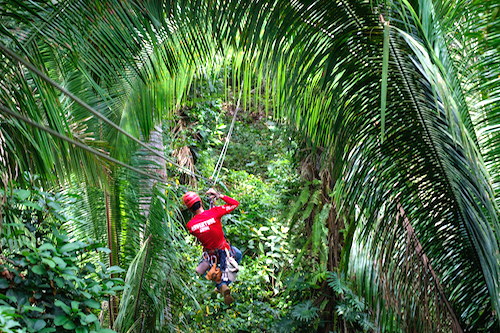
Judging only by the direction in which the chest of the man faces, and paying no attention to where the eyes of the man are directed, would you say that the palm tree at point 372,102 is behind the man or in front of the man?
behind

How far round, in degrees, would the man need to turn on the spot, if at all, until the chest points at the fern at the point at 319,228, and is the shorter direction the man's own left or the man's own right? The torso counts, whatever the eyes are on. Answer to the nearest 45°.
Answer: approximately 45° to the man's own right

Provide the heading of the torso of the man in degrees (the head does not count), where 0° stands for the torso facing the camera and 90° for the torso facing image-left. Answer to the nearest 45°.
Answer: approximately 180°
